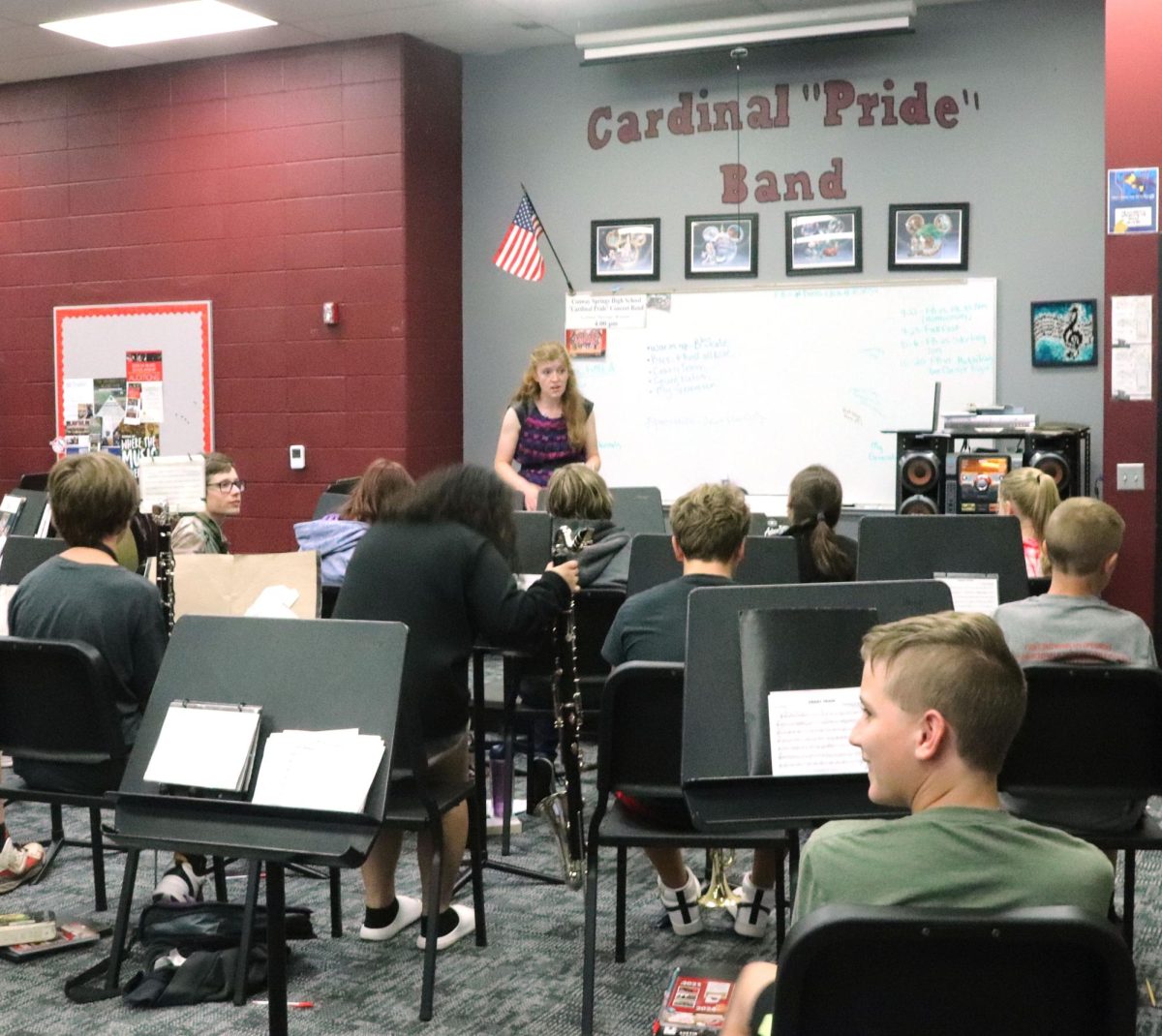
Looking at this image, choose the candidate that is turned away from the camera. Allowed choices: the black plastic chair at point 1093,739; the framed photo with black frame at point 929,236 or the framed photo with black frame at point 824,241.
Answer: the black plastic chair

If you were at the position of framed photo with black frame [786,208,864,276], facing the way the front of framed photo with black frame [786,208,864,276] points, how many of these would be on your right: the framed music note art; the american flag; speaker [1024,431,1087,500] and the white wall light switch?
1

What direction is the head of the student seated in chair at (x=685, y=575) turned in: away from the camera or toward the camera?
away from the camera

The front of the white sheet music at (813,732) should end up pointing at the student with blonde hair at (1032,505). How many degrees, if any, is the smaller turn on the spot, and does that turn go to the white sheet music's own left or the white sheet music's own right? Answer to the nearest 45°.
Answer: approximately 180°

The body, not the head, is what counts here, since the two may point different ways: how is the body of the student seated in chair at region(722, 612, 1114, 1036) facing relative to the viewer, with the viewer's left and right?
facing away from the viewer

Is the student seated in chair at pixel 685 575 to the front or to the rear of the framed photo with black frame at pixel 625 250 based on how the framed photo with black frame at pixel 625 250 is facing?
to the front

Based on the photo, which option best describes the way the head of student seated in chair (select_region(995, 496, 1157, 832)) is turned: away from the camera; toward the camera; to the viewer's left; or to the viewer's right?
away from the camera

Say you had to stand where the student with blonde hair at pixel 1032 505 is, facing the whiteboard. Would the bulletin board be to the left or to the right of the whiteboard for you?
left

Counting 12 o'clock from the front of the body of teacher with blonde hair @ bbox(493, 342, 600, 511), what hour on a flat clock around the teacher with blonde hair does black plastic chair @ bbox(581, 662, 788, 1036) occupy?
The black plastic chair is roughly at 12 o'clock from the teacher with blonde hair.

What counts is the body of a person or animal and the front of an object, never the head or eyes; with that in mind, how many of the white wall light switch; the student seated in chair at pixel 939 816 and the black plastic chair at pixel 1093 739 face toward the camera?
1

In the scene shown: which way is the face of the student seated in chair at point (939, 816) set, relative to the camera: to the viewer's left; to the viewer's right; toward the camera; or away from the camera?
to the viewer's left

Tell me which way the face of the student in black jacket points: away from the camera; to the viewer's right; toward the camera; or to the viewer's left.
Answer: away from the camera

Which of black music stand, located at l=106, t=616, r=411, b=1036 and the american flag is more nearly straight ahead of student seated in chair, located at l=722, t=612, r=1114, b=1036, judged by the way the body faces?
the american flag

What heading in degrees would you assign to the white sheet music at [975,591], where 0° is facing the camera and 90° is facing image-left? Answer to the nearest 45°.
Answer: approximately 0°

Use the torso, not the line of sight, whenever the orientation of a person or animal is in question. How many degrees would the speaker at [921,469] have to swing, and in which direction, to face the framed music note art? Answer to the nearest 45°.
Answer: approximately 135° to its left

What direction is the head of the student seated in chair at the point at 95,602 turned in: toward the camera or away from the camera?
away from the camera

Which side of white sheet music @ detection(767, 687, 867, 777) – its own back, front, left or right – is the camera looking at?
front
